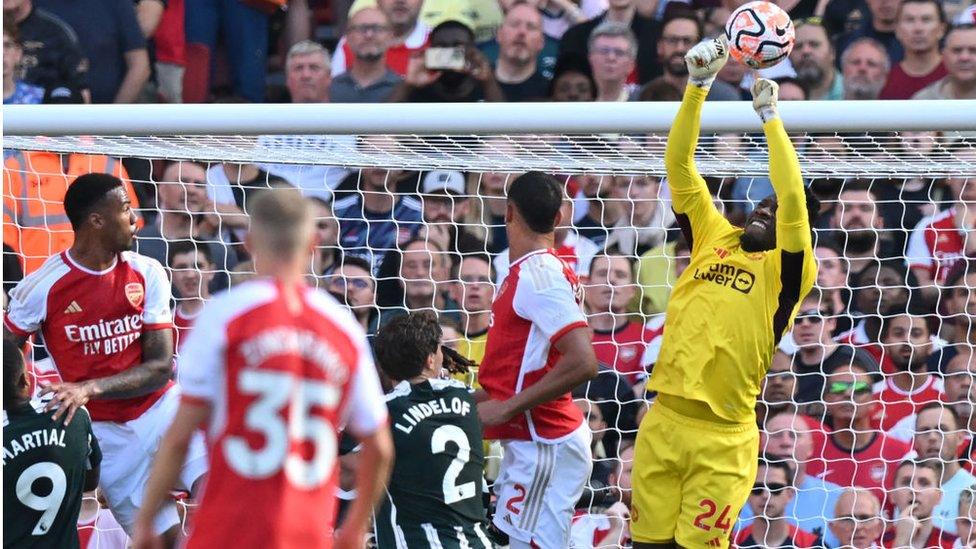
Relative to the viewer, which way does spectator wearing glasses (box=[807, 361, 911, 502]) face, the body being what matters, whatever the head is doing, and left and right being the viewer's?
facing the viewer

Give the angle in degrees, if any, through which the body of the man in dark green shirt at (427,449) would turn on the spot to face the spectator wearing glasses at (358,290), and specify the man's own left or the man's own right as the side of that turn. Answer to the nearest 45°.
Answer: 0° — they already face them

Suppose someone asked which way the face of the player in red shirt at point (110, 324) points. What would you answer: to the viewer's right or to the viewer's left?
to the viewer's right

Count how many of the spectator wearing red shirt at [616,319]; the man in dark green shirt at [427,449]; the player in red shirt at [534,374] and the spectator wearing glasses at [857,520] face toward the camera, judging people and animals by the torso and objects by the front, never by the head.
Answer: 2

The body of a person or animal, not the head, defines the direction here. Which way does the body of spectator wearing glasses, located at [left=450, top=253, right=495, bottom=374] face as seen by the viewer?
toward the camera

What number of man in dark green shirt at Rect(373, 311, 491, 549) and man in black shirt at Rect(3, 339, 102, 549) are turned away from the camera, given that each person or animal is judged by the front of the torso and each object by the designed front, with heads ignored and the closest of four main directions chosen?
2

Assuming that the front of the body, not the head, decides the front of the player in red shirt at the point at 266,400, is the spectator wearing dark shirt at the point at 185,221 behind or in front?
in front

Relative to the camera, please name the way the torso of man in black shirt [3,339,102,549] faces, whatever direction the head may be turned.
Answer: away from the camera

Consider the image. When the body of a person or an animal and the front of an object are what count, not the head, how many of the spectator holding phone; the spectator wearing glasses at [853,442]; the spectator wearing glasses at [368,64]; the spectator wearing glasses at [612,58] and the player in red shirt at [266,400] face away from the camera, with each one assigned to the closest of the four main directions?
1

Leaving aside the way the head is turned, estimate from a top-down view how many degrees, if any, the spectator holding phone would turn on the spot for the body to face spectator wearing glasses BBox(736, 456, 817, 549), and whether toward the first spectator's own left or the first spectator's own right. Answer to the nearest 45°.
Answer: approximately 45° to the first spectator's own left

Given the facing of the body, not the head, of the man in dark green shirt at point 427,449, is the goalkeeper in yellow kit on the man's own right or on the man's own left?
on the man's own right

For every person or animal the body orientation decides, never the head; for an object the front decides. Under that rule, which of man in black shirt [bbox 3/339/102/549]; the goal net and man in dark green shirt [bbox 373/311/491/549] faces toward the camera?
the goal net

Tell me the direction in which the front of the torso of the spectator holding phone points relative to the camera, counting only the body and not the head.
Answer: toward the camera
